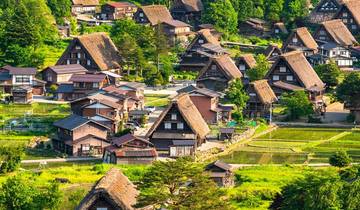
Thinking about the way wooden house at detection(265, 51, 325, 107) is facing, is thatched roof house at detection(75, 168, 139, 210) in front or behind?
in front

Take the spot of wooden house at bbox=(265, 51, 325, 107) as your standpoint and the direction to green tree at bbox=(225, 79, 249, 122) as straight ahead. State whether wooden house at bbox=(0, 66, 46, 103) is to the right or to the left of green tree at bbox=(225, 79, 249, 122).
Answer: right

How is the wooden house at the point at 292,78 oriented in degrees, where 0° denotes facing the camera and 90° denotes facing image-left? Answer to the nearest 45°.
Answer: approximately 45°

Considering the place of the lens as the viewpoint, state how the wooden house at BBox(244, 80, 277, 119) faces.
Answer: facing the viewer and to the left of the viewer

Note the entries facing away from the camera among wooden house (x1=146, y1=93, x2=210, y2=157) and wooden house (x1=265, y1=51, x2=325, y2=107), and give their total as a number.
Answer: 0

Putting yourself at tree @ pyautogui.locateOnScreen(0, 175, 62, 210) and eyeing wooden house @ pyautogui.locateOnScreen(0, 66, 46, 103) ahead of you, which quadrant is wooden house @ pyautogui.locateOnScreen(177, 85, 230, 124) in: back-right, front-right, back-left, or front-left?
front-right

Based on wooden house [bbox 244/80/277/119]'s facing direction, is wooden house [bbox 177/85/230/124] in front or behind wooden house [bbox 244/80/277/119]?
in front

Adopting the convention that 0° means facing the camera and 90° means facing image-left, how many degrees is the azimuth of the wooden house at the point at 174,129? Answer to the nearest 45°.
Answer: approximately 0°

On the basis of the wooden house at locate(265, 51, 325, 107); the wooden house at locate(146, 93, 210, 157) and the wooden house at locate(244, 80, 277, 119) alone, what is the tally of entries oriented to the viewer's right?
0

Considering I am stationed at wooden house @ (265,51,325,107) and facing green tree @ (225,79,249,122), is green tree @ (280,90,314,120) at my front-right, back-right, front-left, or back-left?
front-left

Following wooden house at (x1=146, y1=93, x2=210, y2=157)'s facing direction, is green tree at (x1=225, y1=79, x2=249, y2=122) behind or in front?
behind

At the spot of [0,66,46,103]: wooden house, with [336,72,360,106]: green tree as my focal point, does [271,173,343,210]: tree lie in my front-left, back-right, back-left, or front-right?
front-right
